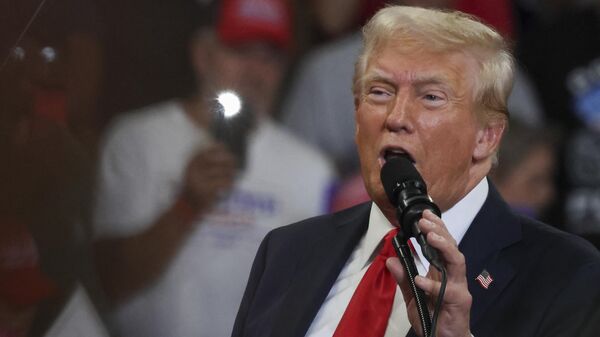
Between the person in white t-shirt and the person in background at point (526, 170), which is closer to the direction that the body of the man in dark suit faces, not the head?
the person in white t-shirt

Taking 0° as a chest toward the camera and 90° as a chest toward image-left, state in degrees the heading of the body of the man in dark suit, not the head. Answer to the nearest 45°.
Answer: approximately 45°

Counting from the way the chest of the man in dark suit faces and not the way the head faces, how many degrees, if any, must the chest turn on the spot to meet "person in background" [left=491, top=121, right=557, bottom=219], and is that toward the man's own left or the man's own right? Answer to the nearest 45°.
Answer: approximately 135° to the man's own right
